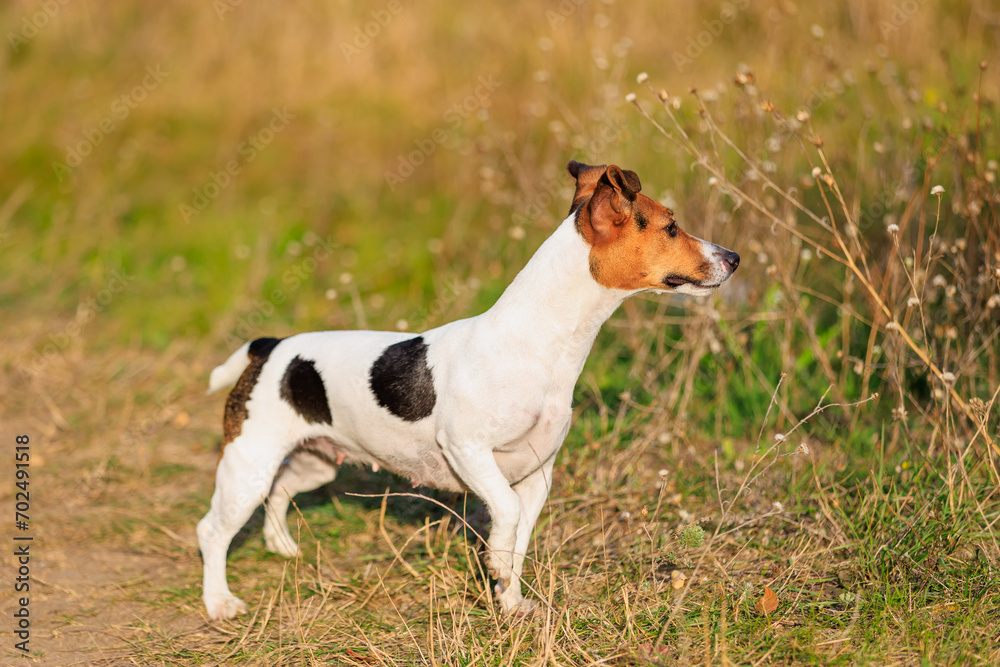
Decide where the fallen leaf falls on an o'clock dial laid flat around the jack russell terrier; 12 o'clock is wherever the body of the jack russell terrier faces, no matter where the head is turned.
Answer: The fallen leaf is roughly at 1 o'clock from the jack russell terrier.

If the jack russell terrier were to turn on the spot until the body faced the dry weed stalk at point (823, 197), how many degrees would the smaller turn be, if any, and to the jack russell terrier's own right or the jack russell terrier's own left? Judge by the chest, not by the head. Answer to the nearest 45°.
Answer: approximately 45° to the jack russell terrier's own left

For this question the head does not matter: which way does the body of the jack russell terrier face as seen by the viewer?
to the viewer's right
